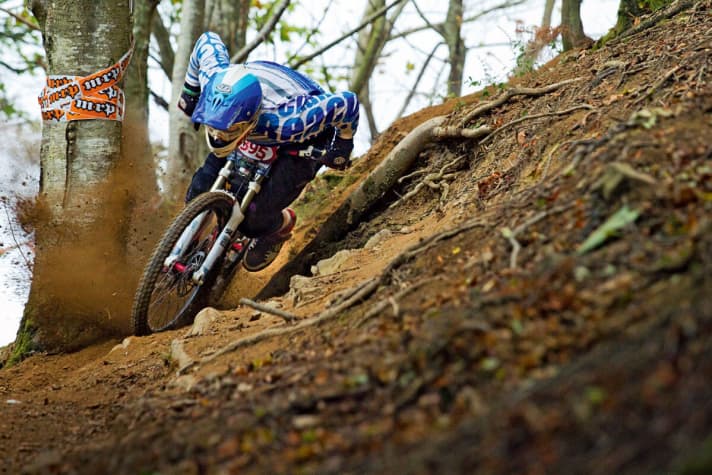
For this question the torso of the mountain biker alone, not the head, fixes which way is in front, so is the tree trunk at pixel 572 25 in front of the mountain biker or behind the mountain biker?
behind

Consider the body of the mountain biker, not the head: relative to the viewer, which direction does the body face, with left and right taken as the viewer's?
facing the viewer and to the left of the viewer

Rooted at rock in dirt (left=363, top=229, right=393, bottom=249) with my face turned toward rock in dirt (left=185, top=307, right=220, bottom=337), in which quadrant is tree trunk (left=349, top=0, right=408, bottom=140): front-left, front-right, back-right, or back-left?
back-right

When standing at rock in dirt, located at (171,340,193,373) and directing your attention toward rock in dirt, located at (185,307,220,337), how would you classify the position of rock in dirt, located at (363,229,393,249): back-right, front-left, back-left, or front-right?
front-right

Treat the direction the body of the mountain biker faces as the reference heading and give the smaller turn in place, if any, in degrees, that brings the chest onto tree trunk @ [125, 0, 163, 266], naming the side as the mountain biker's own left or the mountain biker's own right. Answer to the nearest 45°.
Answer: approximately 90° to the mountain biker's own right

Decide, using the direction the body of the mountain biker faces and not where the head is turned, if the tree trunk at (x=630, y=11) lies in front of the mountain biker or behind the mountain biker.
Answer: behind

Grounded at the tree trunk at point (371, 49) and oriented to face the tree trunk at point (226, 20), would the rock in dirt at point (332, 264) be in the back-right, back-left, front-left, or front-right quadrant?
front-left

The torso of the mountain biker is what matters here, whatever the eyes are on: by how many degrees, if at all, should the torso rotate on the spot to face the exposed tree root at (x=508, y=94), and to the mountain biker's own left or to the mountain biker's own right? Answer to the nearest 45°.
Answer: approximately 135° to the mountain biker's own left
